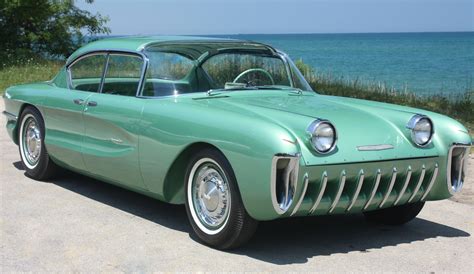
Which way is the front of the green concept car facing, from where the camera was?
facing the viewer and to the right of the viewer

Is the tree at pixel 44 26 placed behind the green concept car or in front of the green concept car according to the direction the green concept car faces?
behind
